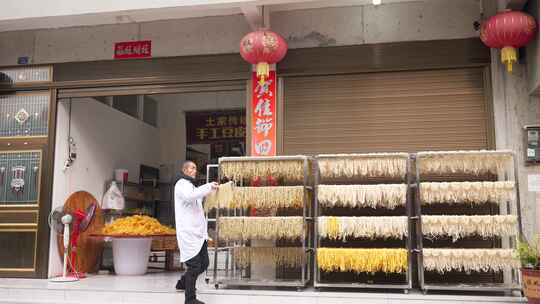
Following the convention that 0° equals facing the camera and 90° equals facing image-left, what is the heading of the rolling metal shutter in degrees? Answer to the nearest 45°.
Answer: approximately 0°

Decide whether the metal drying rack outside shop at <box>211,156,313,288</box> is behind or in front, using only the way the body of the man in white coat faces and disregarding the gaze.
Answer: in front

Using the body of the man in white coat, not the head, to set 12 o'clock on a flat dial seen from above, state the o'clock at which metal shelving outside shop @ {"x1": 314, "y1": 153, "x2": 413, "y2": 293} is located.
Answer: The metal shelving outside shop is roughly at 12 o'clock from the man in white coat.

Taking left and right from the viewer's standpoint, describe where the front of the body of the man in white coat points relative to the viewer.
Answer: facing to the right of the viewer

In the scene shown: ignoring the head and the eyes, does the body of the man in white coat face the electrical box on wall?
yes

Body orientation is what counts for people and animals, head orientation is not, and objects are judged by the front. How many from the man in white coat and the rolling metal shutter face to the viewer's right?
1

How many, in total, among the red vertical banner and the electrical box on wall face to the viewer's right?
0

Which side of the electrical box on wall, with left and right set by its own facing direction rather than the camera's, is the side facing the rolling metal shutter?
right

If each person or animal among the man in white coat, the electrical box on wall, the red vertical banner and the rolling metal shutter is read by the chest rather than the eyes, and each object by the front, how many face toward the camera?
3

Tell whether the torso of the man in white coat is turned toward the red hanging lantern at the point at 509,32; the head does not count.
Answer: yes
